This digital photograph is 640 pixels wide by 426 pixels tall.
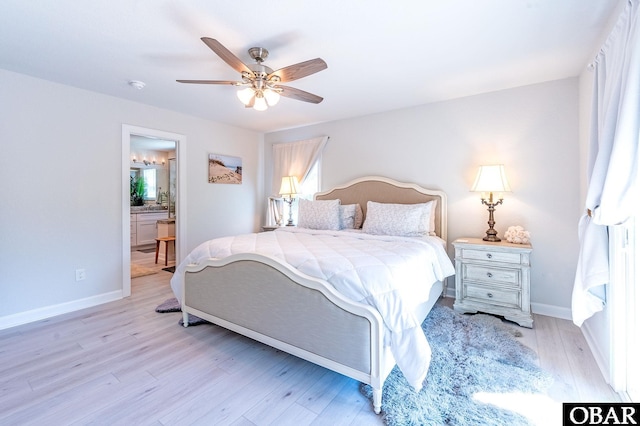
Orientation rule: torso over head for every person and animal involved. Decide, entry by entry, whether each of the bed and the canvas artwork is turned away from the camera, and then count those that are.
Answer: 0

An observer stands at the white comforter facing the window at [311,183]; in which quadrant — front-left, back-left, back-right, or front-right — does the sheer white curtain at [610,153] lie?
back-right

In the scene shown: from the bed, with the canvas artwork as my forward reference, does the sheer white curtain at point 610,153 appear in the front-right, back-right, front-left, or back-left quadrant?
back-right

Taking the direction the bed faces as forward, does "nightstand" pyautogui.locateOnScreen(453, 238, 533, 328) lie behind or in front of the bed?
behind

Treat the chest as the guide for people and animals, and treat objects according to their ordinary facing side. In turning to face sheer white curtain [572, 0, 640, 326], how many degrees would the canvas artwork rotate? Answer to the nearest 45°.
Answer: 0° — it already faces it

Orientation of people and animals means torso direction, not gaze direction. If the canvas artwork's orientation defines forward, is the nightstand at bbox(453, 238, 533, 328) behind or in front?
in front

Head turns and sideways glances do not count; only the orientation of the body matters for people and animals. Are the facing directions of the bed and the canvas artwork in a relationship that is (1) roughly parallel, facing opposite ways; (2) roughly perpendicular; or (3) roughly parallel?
roughly perpendicular

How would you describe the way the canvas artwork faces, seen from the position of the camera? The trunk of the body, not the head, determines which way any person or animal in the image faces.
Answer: facing the viewer and to the right of the viewer

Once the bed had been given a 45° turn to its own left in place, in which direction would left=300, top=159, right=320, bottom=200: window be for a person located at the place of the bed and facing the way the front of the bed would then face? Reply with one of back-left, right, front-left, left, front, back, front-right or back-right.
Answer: back

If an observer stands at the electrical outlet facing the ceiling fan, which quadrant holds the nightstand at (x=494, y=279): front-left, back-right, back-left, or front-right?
front-left

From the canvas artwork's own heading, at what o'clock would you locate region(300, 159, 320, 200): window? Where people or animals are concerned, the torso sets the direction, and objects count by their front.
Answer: The window is roughly at 11 o'clock from the canvas artwork.

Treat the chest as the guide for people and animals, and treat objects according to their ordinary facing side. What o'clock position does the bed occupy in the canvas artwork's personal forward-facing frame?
The bed is roughly at 1 o'clock from the canvas artwork.

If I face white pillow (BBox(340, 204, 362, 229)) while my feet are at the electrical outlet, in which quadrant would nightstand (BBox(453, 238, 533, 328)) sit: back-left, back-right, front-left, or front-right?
front-right

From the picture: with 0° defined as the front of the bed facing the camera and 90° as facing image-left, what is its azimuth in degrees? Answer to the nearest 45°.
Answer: approximately 45°

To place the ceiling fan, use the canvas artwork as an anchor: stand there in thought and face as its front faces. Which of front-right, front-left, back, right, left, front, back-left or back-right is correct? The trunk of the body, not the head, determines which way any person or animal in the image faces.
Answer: front-right

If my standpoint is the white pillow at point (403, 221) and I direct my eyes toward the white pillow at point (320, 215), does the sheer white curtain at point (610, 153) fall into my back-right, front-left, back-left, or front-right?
back-left

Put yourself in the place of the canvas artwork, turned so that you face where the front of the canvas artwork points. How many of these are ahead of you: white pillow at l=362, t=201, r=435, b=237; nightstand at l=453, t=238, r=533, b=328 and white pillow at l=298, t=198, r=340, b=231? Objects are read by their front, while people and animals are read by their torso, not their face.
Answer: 3
